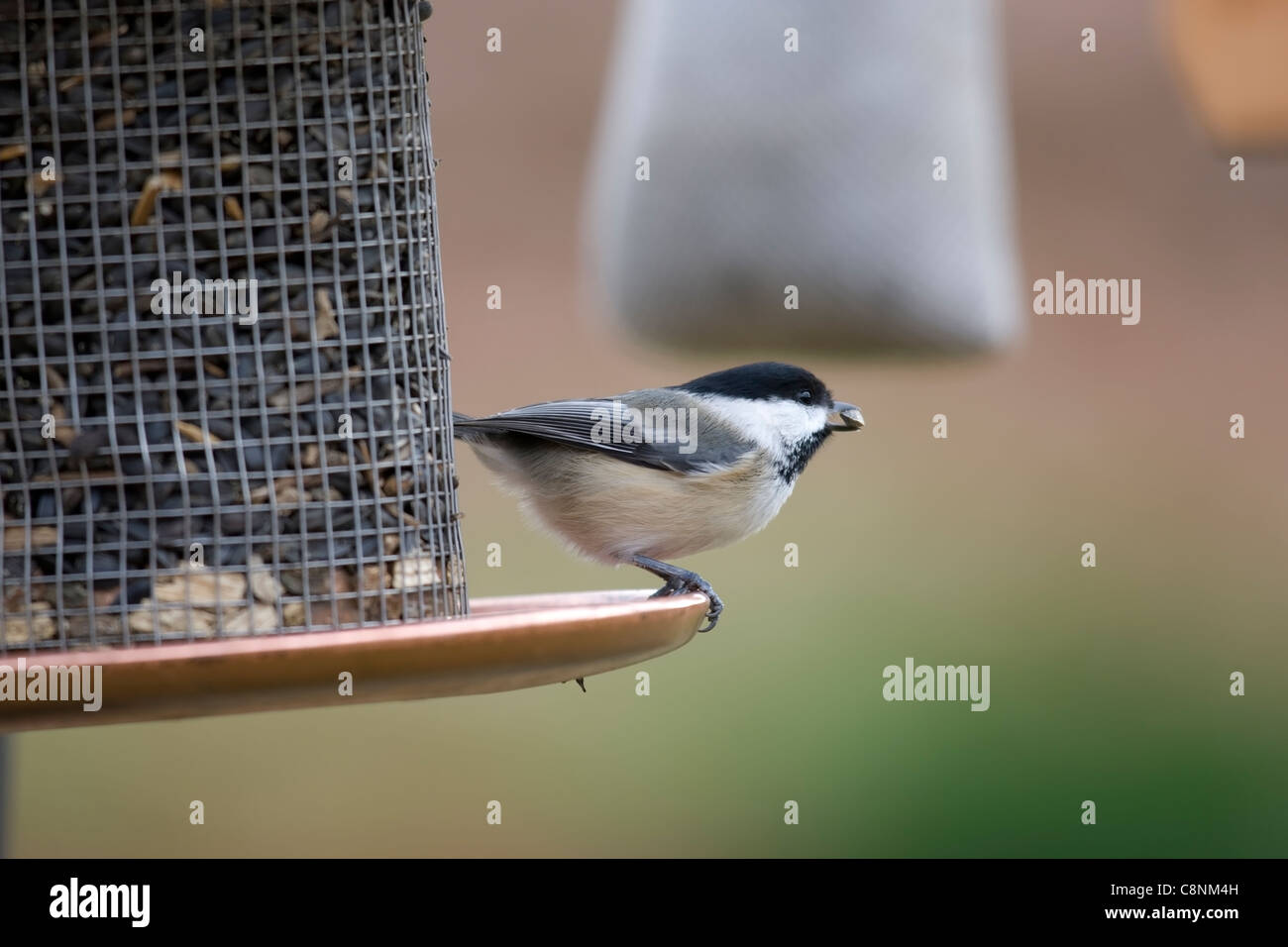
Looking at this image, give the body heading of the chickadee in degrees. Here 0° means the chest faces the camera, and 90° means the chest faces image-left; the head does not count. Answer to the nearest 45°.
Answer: approximately 270°
